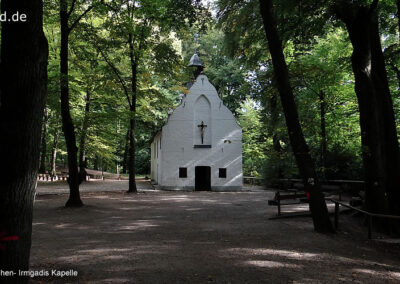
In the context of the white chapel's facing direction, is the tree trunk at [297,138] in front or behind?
in front

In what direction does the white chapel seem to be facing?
toward the camera

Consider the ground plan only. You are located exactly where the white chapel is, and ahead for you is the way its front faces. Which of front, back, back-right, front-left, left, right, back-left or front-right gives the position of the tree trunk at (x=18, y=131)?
front

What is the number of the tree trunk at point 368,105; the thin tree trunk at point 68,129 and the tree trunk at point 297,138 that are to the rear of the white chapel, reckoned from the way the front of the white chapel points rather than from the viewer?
0

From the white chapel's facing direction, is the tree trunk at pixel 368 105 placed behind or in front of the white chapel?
in front
